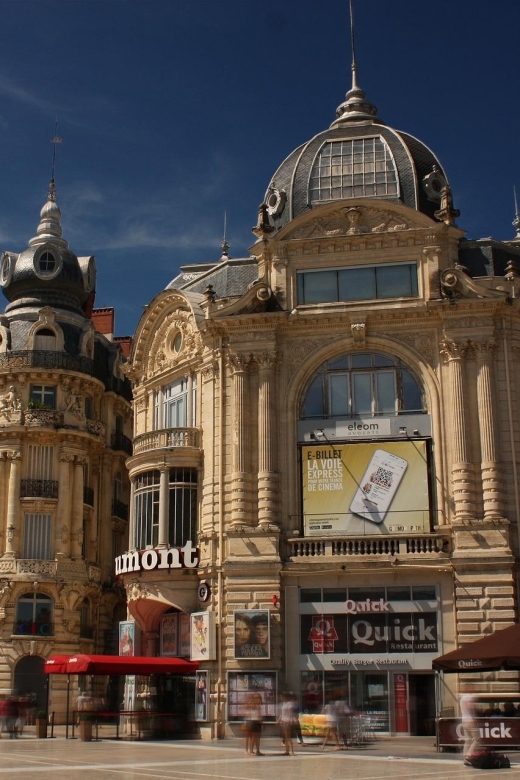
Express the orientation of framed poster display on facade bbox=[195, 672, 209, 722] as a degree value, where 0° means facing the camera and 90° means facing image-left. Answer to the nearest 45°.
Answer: approximately 0°

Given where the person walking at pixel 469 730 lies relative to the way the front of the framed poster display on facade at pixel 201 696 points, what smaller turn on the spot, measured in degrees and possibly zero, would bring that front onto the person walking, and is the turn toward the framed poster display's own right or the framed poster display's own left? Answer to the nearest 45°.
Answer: approximately 45° to the framed poster display's own left

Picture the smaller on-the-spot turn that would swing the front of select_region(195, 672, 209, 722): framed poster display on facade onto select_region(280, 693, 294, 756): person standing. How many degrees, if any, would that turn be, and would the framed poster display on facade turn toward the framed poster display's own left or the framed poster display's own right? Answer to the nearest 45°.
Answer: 0° — it already faces them

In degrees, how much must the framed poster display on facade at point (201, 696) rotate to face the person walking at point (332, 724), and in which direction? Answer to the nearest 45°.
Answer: approximately 45° to its left

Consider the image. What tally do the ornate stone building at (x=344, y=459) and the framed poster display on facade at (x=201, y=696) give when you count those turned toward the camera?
2
